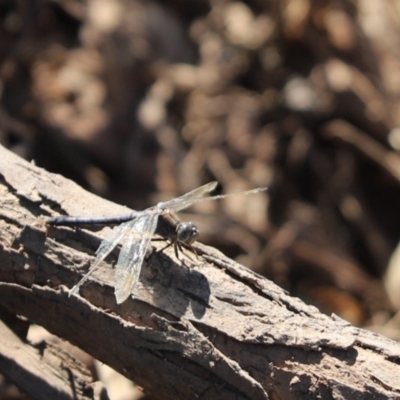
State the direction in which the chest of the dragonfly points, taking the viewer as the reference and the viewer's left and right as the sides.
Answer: facing the viewer and to the right of the viewer
